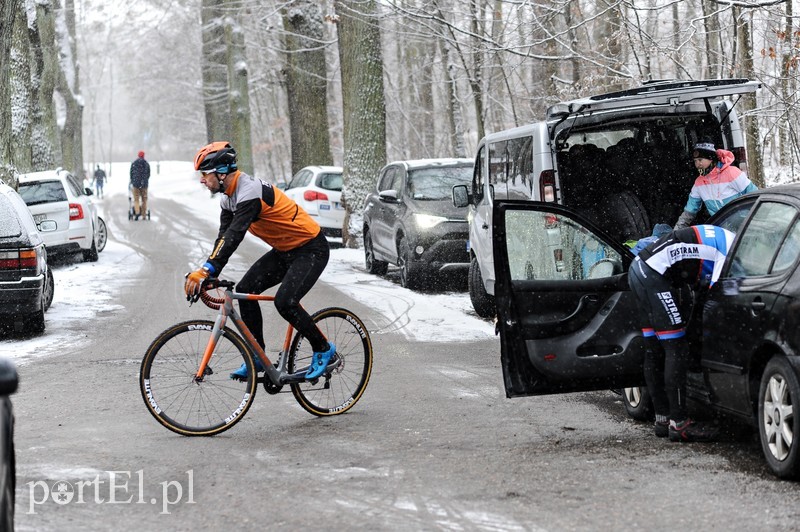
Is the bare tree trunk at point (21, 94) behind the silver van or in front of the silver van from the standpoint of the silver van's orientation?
in front

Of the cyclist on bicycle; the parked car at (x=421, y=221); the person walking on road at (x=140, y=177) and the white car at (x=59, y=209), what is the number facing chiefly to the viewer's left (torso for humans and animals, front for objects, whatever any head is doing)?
1

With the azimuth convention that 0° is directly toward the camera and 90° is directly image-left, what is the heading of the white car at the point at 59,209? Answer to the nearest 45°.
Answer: approximately 225°

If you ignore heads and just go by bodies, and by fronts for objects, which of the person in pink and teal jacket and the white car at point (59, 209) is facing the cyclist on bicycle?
the person in pink and teal jacket

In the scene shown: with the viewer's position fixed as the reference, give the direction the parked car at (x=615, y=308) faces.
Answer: facing away from the viewer and to the left of the viewer

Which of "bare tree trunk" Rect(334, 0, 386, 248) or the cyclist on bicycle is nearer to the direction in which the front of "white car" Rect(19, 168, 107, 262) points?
the bare tree trunk

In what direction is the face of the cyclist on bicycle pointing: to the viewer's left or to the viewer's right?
to the viewer's left

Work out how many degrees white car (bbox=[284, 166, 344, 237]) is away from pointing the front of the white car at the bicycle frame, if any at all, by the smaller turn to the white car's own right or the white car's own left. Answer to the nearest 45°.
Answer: approximately 135° to the white car's own left

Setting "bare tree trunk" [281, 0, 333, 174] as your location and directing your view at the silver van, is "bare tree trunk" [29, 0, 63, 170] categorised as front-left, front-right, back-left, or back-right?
back-right

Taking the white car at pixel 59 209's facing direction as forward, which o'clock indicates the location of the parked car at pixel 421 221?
The parked car is roughly at 3 o'clock from the white car.

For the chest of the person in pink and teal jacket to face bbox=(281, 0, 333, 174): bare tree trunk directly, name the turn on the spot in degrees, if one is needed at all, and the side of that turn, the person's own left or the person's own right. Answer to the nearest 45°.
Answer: approximately 90° to the person's own right

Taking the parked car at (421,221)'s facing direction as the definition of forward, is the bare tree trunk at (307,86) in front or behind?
behind

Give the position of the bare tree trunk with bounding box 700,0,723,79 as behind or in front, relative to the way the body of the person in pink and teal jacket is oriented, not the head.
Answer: behind

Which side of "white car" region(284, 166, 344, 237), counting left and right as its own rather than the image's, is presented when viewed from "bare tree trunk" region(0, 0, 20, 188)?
left
